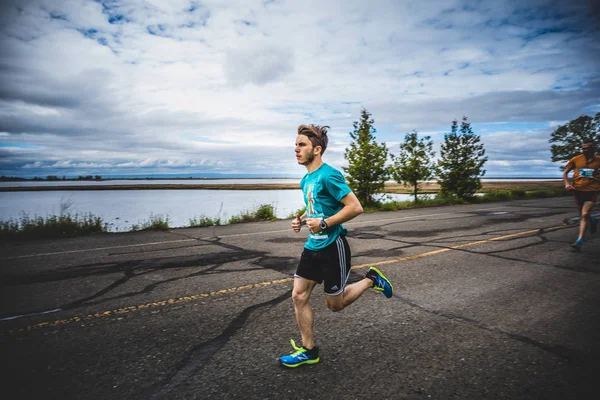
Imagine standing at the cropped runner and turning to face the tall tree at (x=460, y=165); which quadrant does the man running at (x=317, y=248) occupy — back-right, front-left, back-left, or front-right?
back-left

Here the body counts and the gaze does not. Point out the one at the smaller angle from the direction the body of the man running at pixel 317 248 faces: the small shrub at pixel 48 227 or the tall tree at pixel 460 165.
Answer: the small shrub

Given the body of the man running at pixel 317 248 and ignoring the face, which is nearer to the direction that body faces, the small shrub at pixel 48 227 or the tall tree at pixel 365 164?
the small shrub

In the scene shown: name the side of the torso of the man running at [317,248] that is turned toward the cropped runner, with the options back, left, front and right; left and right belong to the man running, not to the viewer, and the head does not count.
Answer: back

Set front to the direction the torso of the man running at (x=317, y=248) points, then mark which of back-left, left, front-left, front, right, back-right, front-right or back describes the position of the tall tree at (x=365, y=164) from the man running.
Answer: back-right

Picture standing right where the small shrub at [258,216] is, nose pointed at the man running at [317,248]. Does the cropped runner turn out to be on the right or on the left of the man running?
left

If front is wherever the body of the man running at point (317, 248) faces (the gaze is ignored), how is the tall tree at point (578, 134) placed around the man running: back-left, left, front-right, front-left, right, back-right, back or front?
back

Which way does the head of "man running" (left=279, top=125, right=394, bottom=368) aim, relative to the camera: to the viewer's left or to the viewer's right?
to the viewer's left

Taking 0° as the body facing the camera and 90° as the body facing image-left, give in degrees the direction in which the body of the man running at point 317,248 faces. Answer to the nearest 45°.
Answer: approximately 45°

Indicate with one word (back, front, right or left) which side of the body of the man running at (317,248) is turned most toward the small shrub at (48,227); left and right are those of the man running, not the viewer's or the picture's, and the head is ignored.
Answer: right

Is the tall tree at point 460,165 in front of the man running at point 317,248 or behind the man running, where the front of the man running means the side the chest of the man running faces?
behind

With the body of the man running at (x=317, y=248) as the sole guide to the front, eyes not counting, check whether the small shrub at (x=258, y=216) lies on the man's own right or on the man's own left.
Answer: on the man's own right
